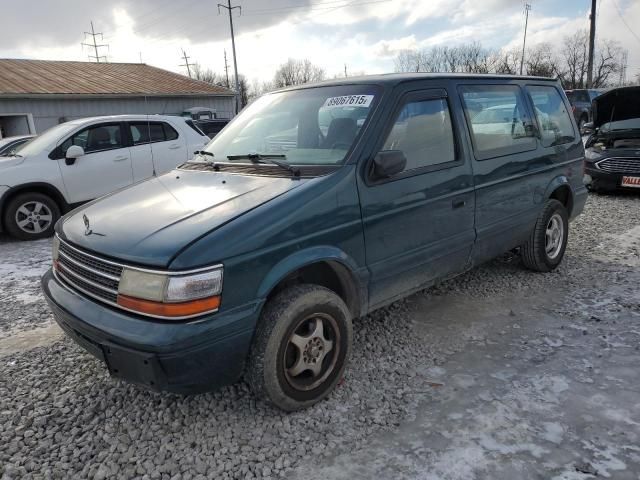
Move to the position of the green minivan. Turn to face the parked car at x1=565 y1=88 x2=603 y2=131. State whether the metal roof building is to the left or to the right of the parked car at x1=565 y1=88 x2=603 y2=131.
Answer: left

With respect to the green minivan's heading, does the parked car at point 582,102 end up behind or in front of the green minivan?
behind

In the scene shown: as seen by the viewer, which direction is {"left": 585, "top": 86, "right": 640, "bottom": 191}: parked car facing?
toward the camera

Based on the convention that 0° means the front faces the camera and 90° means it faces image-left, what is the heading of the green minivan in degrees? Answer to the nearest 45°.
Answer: approximately 45°

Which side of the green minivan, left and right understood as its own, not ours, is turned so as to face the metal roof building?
right

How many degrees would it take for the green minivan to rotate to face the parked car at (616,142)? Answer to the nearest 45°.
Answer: approximately 180°

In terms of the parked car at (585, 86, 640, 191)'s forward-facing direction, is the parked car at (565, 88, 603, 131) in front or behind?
behind

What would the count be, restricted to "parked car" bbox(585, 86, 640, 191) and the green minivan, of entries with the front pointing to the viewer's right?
0

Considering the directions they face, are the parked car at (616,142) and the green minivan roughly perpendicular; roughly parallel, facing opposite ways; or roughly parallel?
roughly parallel

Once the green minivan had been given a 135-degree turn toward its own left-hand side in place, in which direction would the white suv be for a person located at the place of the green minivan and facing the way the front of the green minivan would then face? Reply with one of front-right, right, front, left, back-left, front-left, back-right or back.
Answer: back-left

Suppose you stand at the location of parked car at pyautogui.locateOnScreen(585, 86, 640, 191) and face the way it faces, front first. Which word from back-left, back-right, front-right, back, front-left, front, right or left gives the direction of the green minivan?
front

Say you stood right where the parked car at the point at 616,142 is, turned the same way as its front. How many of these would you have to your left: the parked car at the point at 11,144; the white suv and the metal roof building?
0

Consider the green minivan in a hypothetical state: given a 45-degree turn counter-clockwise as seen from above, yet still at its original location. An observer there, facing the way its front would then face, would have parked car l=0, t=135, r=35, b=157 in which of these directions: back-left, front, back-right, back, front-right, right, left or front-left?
back-right

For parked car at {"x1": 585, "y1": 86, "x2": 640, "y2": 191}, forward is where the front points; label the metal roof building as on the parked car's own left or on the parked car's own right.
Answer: on the parked car's own right
